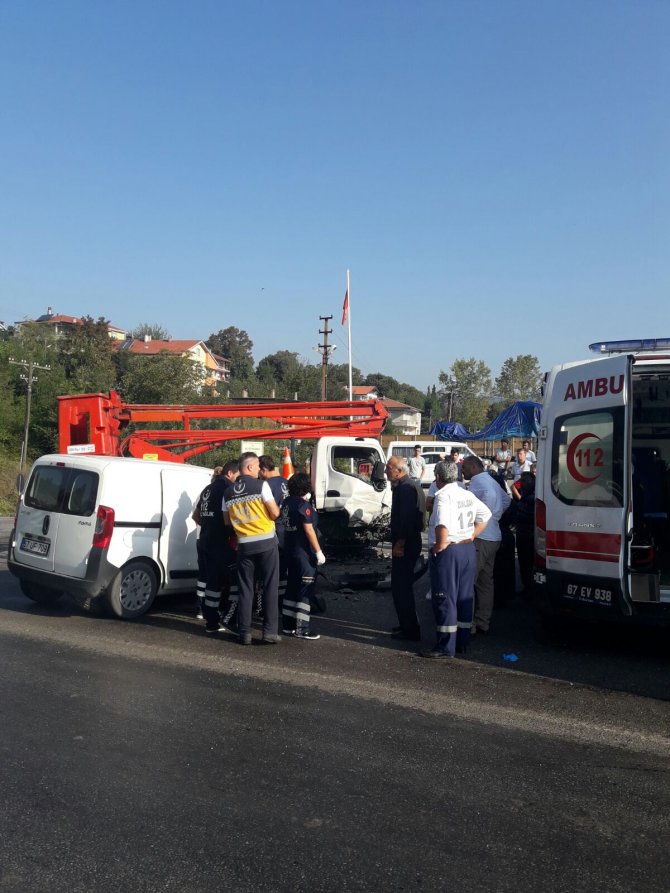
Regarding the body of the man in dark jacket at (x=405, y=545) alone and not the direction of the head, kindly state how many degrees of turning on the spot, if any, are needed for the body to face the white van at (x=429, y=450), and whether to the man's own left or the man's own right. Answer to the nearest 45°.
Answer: approximately 90° to the man's own right

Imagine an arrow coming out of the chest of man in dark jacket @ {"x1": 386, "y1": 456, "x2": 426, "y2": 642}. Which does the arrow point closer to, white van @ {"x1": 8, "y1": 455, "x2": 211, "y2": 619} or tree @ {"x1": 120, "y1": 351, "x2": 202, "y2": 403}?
the white van

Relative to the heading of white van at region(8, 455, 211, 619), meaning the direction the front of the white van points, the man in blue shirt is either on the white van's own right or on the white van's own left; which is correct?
on the white van's own right

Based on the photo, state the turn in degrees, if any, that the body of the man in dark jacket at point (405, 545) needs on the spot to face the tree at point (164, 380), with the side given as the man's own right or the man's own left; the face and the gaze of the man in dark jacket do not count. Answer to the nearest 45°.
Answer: approximately 90° to the man's own right

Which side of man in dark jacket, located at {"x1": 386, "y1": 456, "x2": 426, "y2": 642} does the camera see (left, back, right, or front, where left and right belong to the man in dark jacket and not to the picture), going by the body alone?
left

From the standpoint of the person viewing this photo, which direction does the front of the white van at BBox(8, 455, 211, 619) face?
facing away from the viewer and to the right of the viewer

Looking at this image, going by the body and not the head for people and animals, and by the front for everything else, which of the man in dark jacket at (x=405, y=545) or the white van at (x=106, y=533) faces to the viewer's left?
the man in dark jacket

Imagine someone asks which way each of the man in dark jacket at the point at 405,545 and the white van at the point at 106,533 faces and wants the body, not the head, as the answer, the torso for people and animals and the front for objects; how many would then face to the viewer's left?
1

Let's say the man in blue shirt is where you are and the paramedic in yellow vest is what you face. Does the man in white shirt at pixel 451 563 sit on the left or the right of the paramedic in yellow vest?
left
